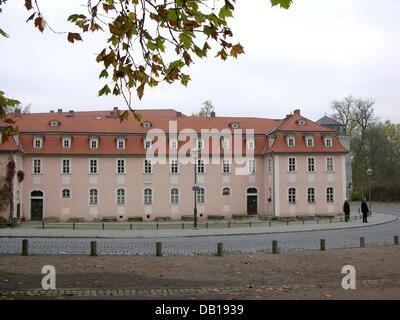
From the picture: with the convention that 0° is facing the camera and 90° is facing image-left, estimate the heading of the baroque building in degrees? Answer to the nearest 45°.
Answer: approximately 0°
